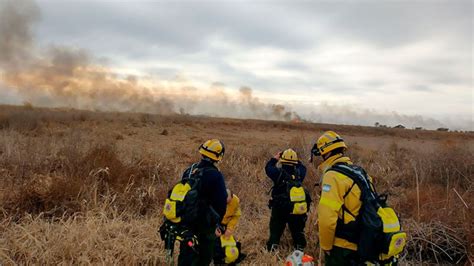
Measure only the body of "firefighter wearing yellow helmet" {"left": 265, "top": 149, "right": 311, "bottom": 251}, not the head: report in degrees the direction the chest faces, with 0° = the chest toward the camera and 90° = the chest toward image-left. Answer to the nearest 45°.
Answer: approximately 180°

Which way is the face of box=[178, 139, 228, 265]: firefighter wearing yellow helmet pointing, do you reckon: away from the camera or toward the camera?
away from the camera

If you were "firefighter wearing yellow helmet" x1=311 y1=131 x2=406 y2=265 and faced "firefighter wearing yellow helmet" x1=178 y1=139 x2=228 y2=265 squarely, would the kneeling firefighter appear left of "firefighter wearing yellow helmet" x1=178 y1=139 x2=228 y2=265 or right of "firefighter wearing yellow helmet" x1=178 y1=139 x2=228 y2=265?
right

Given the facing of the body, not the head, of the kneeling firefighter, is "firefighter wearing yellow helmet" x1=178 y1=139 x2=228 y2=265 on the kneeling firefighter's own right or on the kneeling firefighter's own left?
on the kneeling firefighter's own left

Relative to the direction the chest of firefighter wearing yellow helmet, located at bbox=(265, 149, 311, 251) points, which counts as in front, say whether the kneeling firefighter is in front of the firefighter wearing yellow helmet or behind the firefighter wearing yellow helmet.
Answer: behind

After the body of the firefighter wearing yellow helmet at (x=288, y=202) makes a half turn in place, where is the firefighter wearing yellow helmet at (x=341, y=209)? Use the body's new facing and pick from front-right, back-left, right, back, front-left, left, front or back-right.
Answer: front
